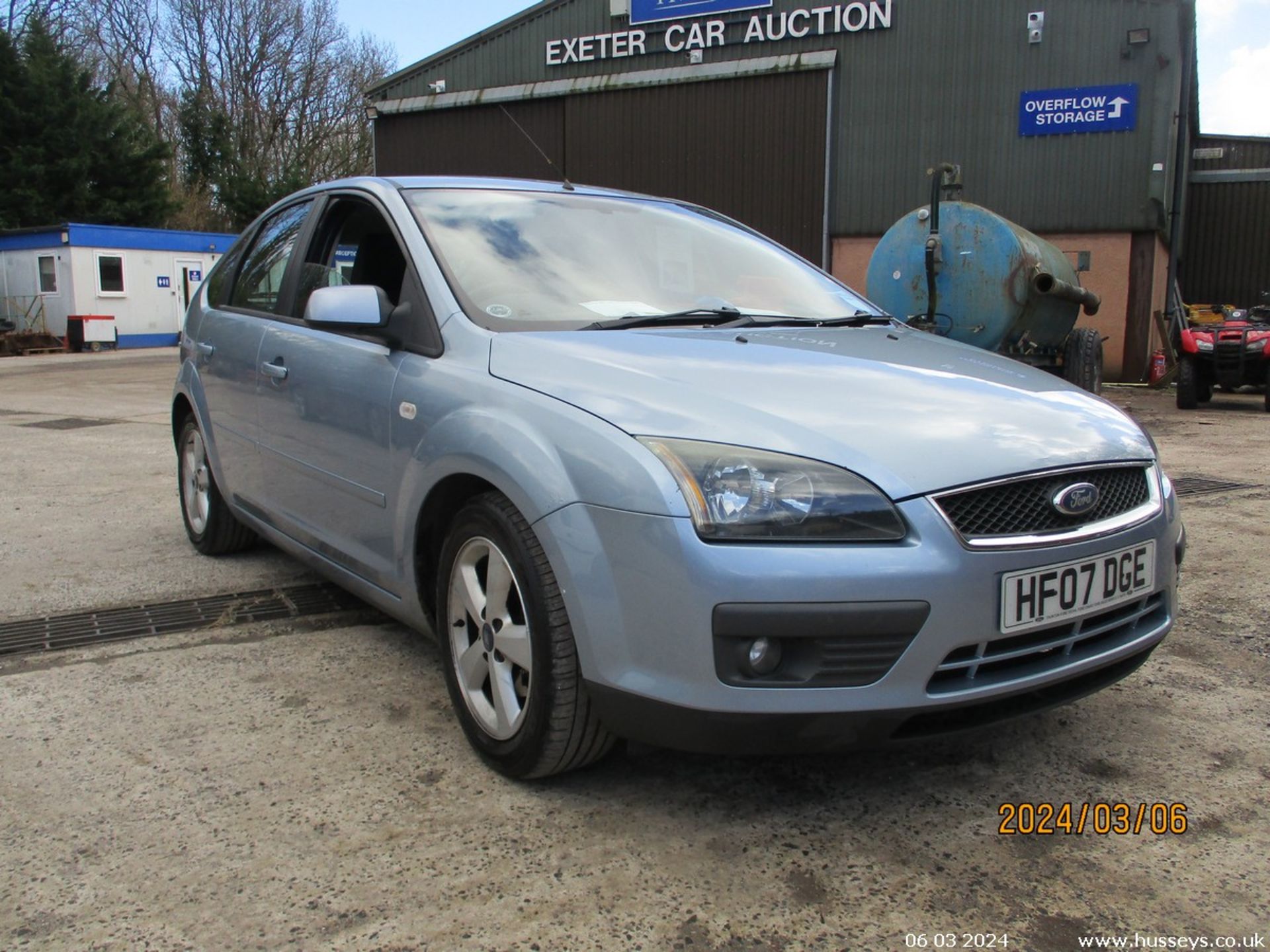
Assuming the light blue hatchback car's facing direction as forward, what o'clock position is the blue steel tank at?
The blue steel tank is roughly at 8 o'clock from the light blue hatchback car.

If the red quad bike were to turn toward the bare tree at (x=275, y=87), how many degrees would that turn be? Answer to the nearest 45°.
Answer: approximately 135° to its right

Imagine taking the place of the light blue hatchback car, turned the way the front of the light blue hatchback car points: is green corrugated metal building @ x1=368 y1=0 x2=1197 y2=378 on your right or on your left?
on your left

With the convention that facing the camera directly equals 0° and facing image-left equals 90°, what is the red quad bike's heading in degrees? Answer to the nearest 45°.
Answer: approximately 0°

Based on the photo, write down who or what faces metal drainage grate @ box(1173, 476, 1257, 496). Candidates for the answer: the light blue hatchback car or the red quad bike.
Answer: the red quad bike

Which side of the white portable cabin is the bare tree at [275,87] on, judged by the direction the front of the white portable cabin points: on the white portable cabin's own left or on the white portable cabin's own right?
on the white portable cabin's own left

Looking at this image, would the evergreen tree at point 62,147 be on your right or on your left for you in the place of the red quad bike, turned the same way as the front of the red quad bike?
on your right
